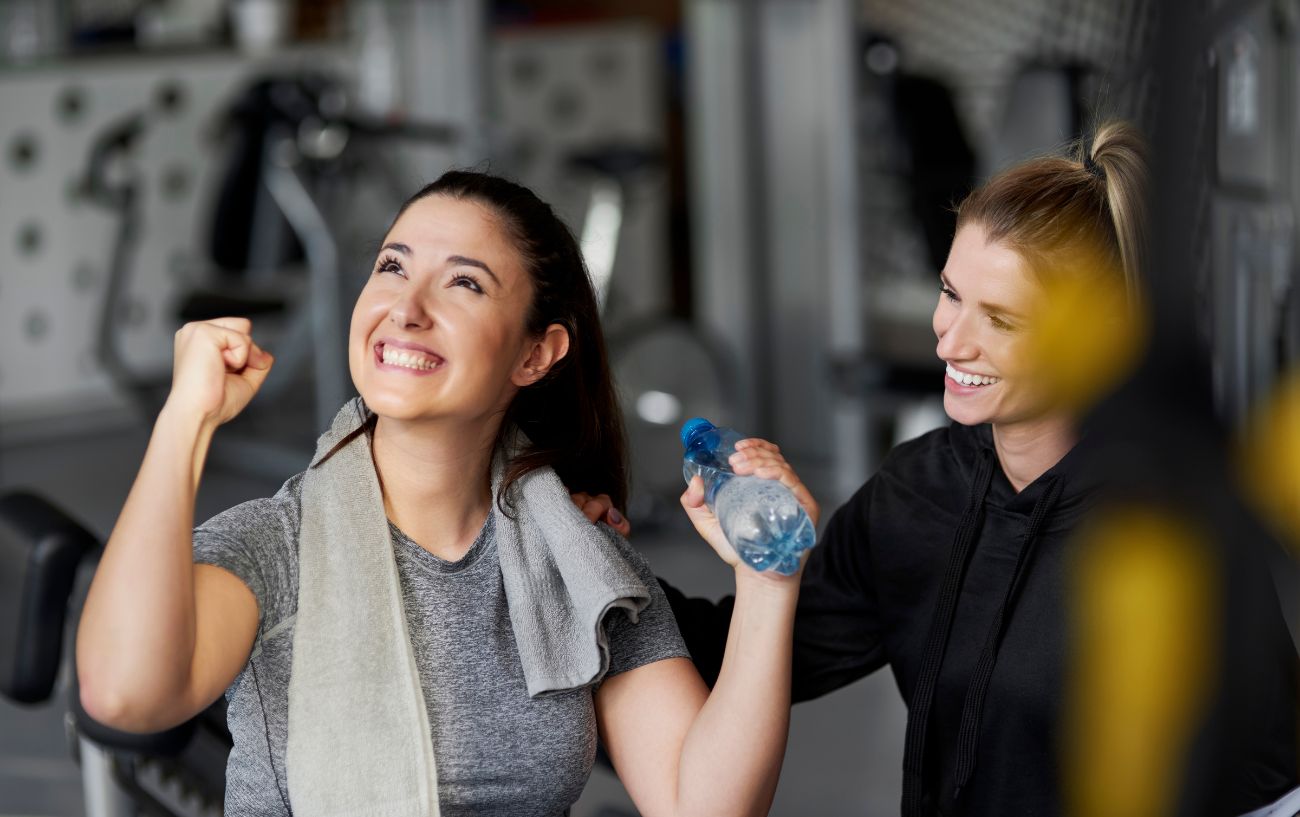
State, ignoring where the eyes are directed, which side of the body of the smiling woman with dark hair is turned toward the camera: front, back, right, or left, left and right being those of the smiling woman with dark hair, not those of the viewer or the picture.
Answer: front

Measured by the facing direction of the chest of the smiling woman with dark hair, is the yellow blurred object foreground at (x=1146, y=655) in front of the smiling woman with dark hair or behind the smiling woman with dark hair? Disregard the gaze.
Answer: in front

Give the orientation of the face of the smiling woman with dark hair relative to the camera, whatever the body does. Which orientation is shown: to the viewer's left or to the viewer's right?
to the viewer's left
